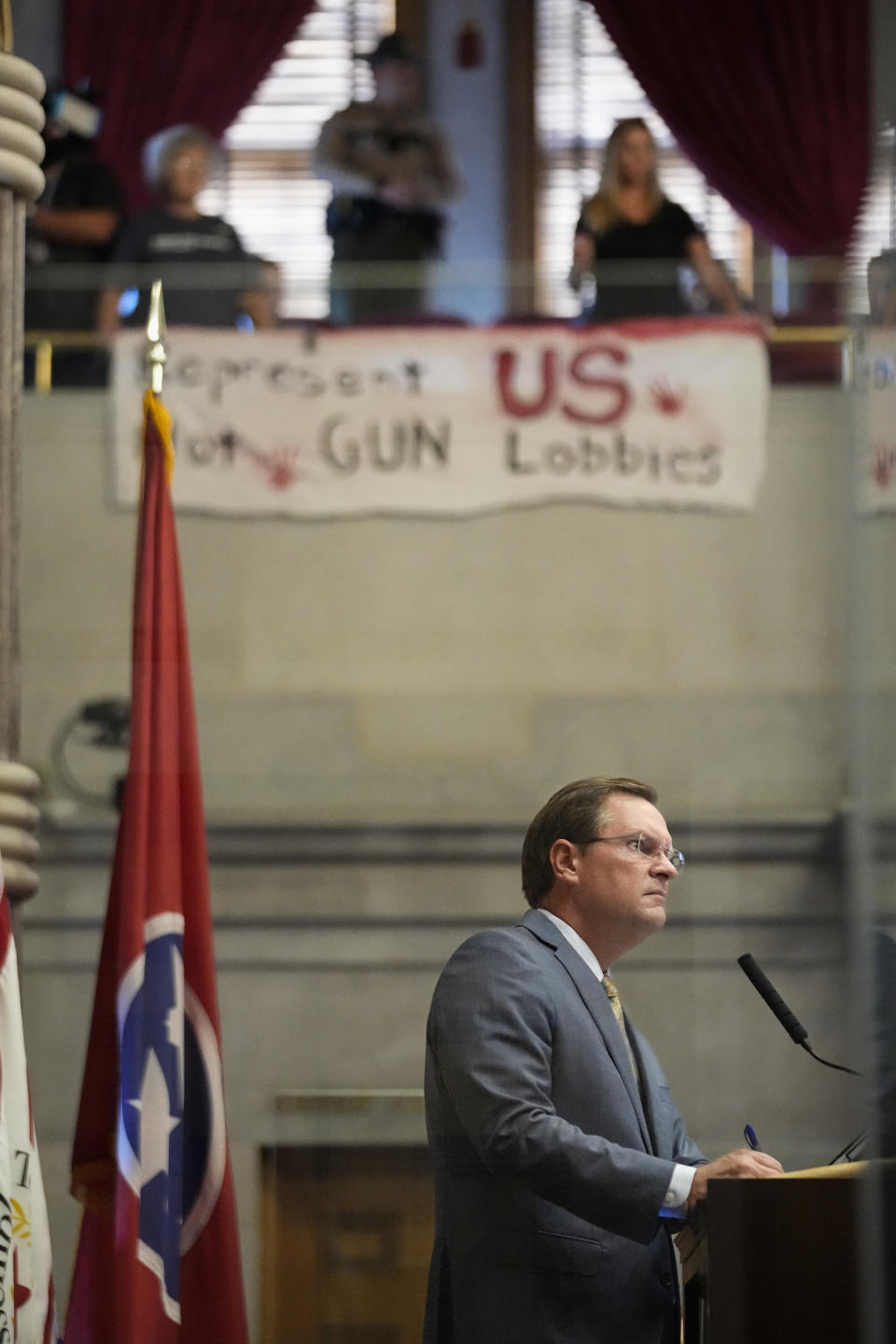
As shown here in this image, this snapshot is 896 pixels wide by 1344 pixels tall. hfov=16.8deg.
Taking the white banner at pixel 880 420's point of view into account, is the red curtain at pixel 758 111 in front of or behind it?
behind

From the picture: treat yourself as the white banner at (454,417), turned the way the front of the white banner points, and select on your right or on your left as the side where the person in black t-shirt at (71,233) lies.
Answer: on your right

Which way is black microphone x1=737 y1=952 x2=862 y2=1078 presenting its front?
to the viewer's left

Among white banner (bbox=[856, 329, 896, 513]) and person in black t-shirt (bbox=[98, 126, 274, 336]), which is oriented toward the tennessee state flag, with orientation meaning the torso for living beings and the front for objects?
the person in black t-shirt

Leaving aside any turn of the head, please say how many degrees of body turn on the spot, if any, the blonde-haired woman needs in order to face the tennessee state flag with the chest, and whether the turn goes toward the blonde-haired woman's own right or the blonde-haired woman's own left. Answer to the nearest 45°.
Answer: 0° — they already face it

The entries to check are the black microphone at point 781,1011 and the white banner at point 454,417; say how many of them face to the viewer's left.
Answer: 1

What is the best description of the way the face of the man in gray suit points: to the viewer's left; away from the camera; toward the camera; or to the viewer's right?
to the viewer's right

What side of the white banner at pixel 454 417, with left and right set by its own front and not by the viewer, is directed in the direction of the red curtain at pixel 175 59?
back

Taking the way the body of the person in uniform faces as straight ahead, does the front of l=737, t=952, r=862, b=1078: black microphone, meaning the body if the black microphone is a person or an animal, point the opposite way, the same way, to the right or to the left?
to the right

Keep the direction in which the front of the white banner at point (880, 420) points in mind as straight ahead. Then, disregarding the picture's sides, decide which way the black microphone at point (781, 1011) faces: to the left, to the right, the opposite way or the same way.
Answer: to the right

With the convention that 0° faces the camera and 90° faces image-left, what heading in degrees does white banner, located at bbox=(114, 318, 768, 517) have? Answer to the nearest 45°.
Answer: approximately 0°

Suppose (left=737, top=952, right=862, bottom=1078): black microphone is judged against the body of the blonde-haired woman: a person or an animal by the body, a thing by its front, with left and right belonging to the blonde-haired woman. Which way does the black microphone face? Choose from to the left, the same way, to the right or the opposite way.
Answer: to the right
